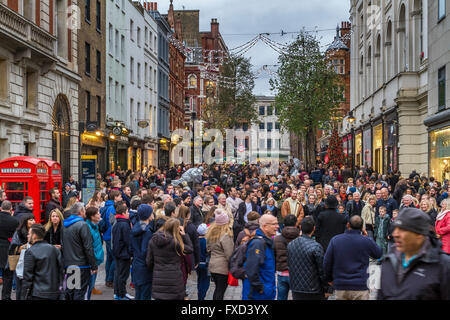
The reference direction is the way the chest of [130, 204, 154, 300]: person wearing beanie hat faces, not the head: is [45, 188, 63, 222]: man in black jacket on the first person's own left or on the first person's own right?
on the first person's own left

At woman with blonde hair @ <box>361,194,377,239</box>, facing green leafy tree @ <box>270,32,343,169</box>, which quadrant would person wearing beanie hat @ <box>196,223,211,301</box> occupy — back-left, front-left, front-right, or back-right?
back-left

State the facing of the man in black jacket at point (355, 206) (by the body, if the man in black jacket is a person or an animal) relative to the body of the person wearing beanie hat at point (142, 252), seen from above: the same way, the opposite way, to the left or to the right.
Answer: the opposite way

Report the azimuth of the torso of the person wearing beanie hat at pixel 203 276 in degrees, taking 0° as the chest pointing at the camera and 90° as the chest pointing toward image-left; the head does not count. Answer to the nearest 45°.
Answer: approximately 180°

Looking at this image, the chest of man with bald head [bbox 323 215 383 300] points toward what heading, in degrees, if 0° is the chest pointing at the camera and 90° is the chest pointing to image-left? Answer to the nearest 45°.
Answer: approximately 180°

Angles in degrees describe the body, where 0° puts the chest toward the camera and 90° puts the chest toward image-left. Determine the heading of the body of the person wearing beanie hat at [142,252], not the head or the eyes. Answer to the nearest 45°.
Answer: approximately 225°

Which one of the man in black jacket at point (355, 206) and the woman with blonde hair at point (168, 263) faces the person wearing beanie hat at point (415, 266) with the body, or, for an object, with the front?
the man in black jacket

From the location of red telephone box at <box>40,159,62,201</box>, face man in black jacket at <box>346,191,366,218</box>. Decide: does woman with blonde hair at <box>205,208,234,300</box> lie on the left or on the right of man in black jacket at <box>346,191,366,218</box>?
right

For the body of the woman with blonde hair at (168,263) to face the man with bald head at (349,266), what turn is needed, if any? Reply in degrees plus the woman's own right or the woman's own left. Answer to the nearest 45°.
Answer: approximately 45° to the woman's own right

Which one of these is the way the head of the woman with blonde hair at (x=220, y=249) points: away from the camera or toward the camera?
away from the camera

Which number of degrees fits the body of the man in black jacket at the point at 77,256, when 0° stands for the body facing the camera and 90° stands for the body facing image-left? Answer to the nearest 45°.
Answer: approximately 225°
